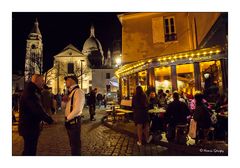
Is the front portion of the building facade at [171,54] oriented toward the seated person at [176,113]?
yes

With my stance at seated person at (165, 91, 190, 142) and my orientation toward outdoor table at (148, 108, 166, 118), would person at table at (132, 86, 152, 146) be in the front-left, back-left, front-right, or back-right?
front-left

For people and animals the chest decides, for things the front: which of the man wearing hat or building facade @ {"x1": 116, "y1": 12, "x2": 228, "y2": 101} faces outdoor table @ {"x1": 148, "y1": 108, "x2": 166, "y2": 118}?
the building facade

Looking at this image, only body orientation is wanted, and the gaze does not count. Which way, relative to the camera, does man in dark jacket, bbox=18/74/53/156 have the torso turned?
to the viewer's right

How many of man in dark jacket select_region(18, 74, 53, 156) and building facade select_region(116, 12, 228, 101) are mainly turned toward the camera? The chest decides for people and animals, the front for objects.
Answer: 1

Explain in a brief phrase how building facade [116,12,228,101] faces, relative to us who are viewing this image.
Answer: facing the viewer

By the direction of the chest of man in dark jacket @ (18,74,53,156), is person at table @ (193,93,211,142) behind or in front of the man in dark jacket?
in front

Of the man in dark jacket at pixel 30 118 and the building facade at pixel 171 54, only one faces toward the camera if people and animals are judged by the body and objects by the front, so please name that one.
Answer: the building facade

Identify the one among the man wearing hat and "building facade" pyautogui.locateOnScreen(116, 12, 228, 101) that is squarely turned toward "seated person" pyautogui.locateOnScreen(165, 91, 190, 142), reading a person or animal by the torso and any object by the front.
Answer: the building facade

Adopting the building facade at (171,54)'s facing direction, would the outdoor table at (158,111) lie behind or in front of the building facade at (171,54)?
in front

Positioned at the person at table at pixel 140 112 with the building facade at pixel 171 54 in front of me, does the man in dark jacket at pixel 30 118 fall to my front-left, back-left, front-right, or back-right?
back-left

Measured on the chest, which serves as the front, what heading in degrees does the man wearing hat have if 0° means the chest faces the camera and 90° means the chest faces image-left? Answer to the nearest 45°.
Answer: approximately 90°

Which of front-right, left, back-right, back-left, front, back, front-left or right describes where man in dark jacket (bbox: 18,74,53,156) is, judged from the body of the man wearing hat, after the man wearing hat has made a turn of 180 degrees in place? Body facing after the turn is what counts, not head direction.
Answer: back

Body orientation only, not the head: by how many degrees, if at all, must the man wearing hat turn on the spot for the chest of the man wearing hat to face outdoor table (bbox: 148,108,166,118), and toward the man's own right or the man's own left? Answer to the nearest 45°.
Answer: approximately 135° to the man's own right

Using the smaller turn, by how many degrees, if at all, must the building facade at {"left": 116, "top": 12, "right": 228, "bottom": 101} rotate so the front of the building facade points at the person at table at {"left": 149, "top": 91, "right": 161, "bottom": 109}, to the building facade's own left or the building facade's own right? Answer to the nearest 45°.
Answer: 0° — it already faces them
